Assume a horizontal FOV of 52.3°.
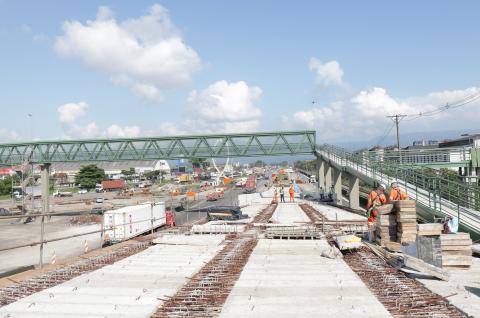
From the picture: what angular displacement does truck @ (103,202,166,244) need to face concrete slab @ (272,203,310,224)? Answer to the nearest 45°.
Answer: approximately 45° to its right

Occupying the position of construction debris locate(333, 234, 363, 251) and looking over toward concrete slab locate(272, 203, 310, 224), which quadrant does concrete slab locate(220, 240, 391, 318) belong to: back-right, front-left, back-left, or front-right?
back-left

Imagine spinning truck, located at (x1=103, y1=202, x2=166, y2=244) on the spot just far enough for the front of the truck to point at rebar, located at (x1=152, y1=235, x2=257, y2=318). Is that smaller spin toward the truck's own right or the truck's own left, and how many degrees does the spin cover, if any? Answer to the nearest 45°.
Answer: approximately 135° to the truck's own right

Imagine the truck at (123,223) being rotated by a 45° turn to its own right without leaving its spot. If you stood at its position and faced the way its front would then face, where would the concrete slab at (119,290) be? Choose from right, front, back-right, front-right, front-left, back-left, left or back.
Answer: right

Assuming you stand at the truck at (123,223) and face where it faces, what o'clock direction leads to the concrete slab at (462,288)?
The concrete slab is roughly at 4 o'clock from the truck.

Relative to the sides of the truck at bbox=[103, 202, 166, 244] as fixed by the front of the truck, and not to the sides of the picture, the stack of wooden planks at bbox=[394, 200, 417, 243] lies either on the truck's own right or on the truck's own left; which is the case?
on the truck's own right

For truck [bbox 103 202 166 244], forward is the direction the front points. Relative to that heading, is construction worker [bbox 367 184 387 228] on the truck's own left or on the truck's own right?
on the truck's own right

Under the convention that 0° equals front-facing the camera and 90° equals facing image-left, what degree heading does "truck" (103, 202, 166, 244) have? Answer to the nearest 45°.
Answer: approximately 225°

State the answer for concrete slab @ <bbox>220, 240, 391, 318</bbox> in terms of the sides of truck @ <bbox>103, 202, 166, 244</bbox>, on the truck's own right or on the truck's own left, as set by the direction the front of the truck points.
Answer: on the truck's own right

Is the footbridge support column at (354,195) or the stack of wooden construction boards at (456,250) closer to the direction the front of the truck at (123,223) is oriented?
the footbridge support column

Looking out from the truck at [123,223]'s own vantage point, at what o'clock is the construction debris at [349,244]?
The construction debris is roughly at 4 o'clock from the truck.
